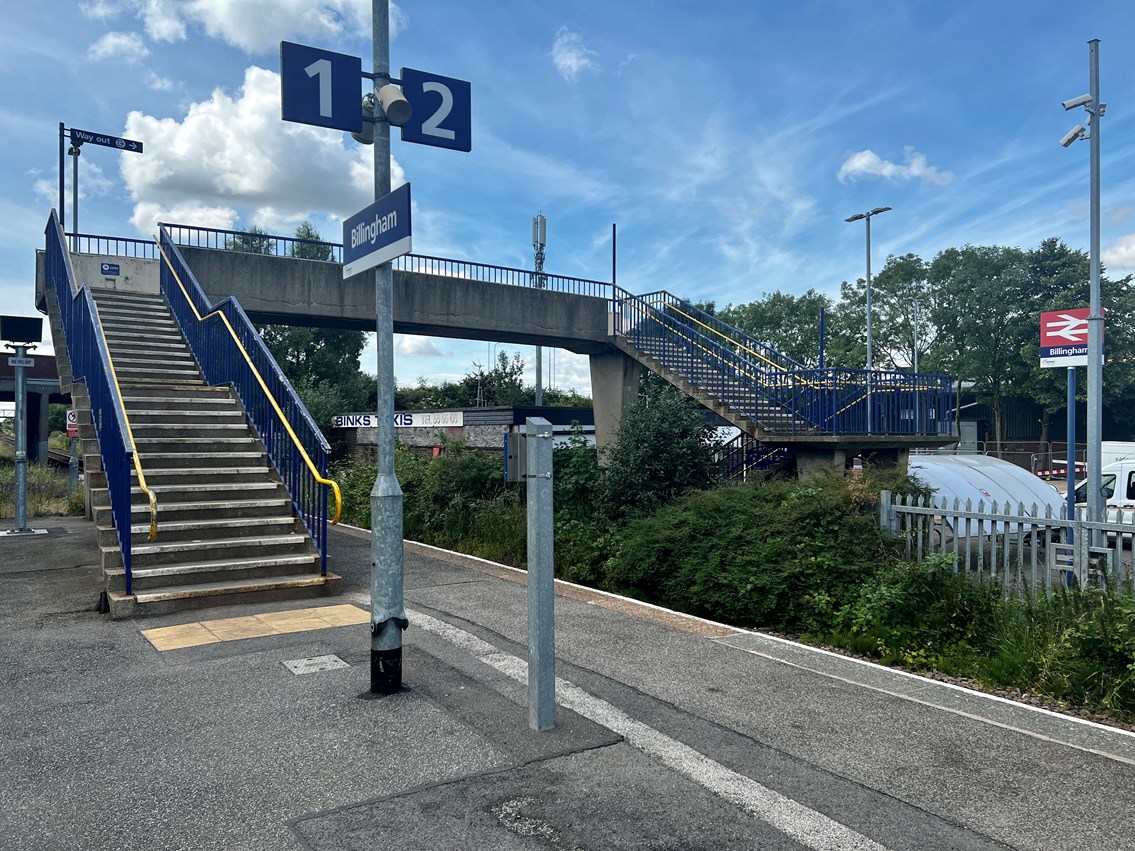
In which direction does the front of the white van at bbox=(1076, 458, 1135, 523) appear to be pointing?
to the viewer's left

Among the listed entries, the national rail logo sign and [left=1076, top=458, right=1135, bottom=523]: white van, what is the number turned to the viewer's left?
1

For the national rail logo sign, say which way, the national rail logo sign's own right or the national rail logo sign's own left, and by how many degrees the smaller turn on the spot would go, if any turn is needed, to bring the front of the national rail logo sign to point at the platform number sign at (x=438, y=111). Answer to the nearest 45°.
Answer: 0° — it already faces it

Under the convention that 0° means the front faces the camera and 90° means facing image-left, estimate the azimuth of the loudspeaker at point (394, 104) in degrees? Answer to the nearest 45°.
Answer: approximately 315°

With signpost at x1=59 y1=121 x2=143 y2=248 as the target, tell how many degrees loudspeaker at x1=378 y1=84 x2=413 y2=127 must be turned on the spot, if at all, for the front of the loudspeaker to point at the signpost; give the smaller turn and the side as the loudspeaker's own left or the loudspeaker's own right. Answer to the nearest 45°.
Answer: approximately 180°
